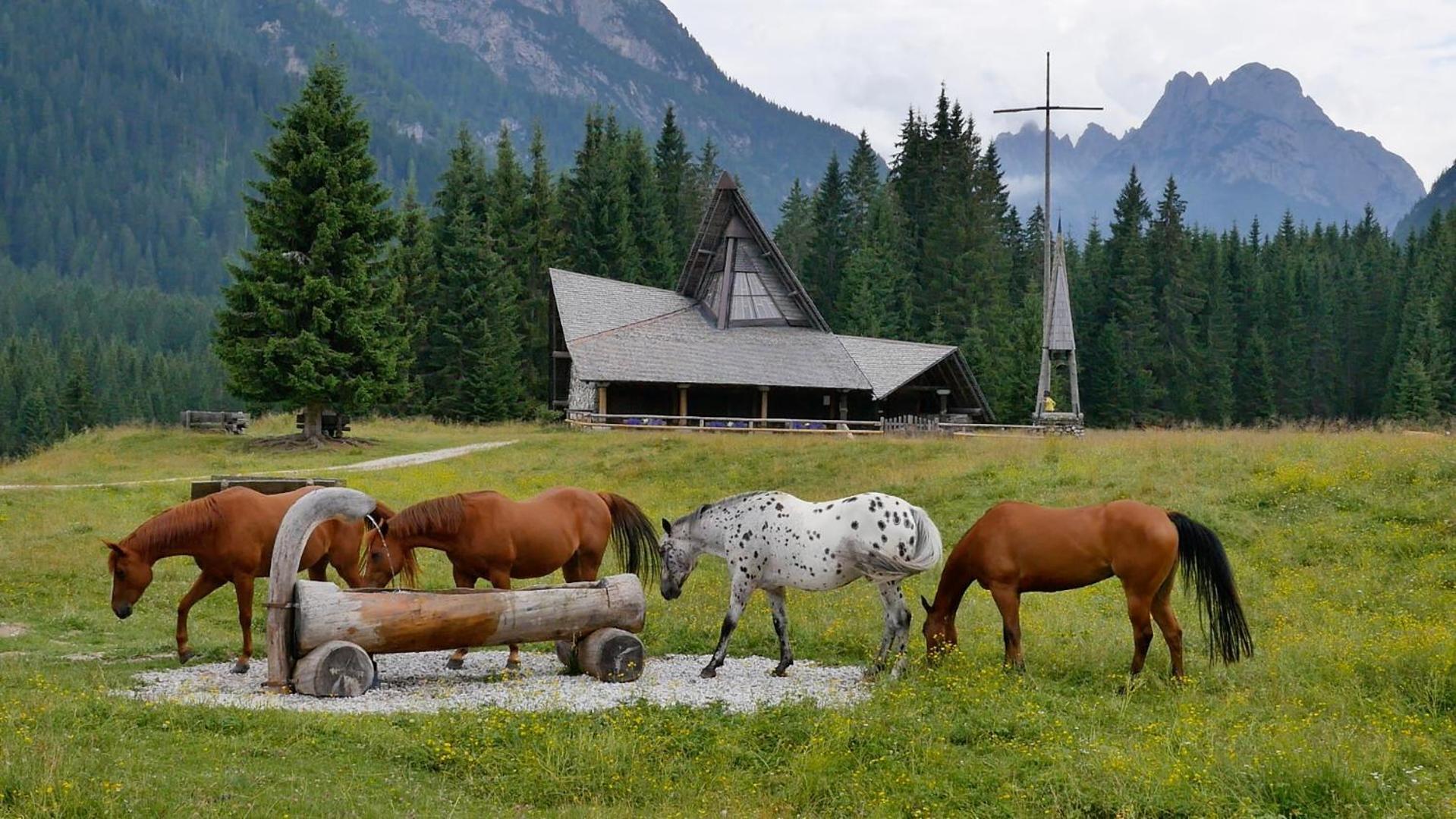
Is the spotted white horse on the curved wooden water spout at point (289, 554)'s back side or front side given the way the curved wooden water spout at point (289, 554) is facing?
on the front side

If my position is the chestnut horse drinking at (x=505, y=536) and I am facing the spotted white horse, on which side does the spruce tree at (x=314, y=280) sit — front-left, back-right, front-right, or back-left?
back-left

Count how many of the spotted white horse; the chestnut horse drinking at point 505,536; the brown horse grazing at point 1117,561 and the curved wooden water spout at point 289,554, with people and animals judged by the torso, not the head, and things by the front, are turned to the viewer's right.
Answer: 1

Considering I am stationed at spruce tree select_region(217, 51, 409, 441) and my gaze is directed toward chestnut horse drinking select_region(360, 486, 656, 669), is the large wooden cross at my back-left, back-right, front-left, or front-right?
front-left

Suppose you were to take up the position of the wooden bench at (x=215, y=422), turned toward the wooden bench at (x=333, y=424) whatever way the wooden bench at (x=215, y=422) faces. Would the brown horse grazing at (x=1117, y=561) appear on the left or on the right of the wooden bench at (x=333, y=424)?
right

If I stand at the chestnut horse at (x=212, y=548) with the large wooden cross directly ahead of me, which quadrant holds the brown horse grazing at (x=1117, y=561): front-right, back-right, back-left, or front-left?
front-right

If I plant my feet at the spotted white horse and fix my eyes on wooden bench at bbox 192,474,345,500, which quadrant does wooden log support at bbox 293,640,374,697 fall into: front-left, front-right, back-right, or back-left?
front-left

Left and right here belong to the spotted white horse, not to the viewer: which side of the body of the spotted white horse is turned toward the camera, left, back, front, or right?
left

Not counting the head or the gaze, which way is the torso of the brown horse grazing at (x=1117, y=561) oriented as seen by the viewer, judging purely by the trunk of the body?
to the viewer's left

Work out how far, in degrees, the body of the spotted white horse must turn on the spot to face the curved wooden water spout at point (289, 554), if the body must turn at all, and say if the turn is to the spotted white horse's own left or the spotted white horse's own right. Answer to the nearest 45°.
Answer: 0° — it already faces it

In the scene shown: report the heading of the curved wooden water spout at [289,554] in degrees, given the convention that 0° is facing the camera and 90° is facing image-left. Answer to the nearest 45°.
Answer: approximately 270°

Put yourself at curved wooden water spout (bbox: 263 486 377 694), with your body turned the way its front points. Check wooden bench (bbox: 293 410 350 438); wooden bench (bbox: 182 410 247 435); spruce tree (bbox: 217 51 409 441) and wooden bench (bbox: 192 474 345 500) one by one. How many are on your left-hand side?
4

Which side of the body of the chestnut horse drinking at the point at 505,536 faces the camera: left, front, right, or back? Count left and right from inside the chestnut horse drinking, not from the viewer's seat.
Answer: left
